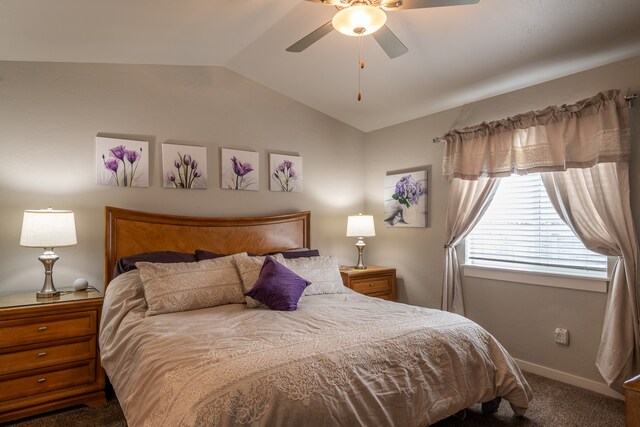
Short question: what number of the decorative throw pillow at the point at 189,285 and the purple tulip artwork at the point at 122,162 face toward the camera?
2

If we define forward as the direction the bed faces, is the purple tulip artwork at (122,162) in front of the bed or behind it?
behind

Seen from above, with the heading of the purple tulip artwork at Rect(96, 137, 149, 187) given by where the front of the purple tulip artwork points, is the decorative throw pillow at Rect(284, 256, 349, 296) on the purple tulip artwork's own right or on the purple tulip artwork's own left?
on the purple tulip artwork's own left

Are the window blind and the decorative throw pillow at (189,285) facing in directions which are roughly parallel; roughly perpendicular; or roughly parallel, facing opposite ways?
roughly perpendicular

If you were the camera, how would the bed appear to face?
facing the viewer and to the right of the viewer

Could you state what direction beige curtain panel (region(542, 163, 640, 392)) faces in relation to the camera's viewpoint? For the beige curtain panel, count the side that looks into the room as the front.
facing the viewer and to the left of the viewer

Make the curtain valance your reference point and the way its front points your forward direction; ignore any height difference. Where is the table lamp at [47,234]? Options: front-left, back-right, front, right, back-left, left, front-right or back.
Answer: front

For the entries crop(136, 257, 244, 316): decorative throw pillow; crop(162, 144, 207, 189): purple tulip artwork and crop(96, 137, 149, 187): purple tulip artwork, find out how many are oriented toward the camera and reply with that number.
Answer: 3

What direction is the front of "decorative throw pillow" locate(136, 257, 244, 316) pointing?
toward the camera

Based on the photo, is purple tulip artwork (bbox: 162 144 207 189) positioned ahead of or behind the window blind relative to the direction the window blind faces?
ahead

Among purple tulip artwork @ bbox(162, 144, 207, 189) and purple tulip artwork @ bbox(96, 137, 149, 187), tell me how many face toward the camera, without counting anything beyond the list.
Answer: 2

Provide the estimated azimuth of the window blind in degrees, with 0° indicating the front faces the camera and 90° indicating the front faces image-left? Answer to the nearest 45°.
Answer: approximately 45°

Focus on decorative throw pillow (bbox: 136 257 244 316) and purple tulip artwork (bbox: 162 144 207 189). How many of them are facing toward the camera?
2

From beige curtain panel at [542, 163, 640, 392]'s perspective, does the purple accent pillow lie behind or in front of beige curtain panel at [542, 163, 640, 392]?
in front

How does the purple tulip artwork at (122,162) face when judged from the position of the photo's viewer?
facing the viewer
